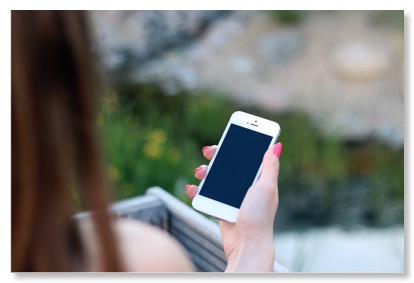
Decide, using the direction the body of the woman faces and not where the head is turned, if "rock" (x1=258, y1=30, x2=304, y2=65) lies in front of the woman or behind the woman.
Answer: in front

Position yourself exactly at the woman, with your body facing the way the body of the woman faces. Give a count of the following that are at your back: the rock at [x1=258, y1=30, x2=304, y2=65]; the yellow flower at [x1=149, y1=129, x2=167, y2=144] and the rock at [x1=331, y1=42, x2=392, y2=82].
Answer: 0

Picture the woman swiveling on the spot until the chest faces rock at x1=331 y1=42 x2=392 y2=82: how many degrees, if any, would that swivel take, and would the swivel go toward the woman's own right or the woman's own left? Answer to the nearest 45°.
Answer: approximately 45° to the woman's own right

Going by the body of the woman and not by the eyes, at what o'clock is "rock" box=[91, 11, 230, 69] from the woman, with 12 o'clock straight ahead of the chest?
The rock is roughly at 12 o'clock from the woman.

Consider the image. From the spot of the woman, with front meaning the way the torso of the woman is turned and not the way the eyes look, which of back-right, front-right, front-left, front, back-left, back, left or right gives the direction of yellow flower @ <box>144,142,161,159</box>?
front

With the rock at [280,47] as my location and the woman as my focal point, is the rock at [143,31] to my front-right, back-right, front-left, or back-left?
front-right

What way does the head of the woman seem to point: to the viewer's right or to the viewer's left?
to the viewer's right

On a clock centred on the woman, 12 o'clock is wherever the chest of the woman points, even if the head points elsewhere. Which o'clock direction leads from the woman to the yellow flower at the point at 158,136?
The yellow flower is roughly at 12 o'clock from the woman.

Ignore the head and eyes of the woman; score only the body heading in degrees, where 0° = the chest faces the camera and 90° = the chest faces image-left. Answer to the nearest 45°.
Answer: approximately 180°
